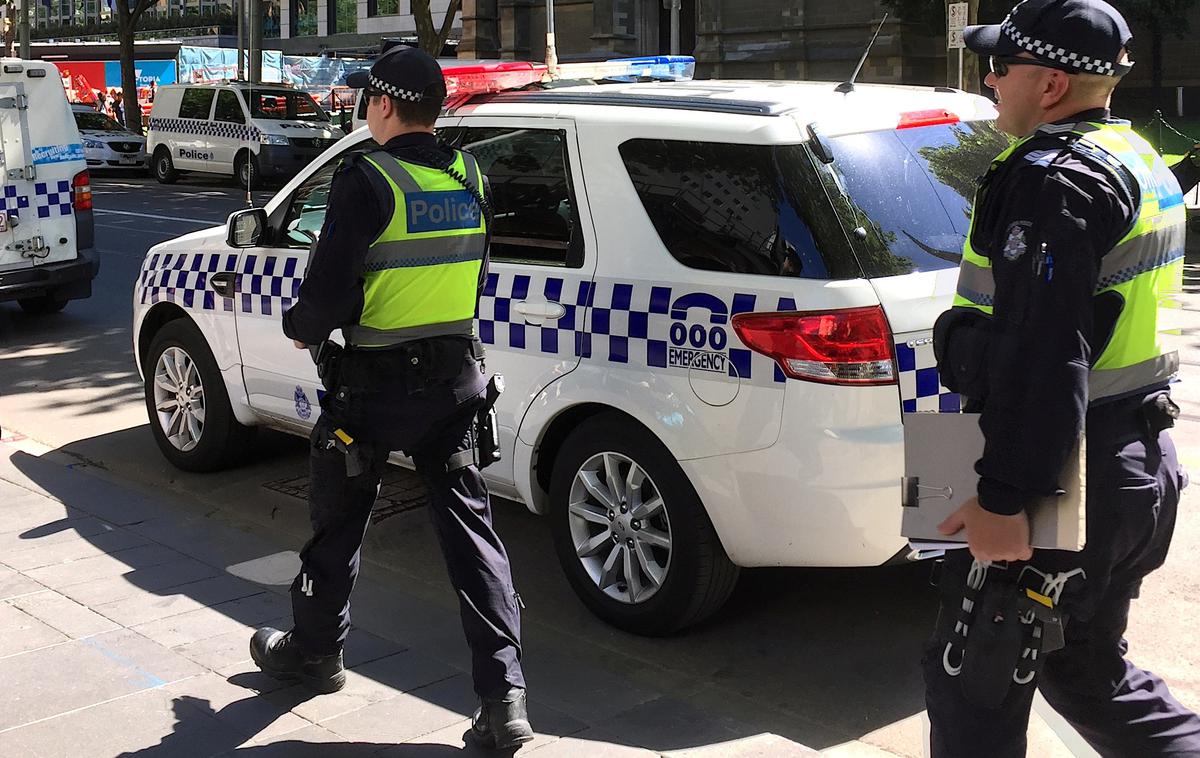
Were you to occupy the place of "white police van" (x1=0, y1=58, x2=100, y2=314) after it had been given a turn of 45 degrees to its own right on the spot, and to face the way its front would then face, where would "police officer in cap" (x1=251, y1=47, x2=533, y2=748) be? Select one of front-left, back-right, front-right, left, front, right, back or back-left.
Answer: back-right

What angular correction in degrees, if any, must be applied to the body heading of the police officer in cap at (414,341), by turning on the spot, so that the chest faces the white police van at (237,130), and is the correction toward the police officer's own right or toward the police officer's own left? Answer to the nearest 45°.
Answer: approximately 45° to the police officer's own right

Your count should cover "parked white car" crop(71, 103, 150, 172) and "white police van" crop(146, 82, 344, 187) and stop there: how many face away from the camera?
0

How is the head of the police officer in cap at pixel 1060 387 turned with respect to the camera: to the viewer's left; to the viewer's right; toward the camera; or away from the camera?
to the viewer's left

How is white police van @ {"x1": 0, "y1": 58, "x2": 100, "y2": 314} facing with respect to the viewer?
away from the camera

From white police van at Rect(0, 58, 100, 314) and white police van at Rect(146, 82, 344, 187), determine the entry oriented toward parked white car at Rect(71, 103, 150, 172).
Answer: white police van at Rect(0, 58, 100, 314)

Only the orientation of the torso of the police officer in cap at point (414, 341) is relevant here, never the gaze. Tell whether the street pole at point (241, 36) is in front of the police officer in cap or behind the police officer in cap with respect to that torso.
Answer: in front

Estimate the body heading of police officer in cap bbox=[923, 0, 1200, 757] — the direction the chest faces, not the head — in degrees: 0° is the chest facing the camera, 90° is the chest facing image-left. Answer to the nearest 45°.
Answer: approximately 90°

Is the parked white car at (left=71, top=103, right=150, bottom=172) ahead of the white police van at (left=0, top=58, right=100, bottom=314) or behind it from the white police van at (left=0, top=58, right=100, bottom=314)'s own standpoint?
ahead

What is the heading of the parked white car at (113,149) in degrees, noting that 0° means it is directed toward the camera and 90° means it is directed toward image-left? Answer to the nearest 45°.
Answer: approximately 315°

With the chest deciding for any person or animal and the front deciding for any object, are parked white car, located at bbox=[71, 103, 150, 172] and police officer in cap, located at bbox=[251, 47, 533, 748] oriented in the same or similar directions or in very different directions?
very different directions

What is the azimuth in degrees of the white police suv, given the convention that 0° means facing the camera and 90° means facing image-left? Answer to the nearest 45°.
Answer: approximately 135°

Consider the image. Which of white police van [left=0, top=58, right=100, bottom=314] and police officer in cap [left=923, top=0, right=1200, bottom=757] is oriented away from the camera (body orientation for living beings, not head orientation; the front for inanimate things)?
the white police van
